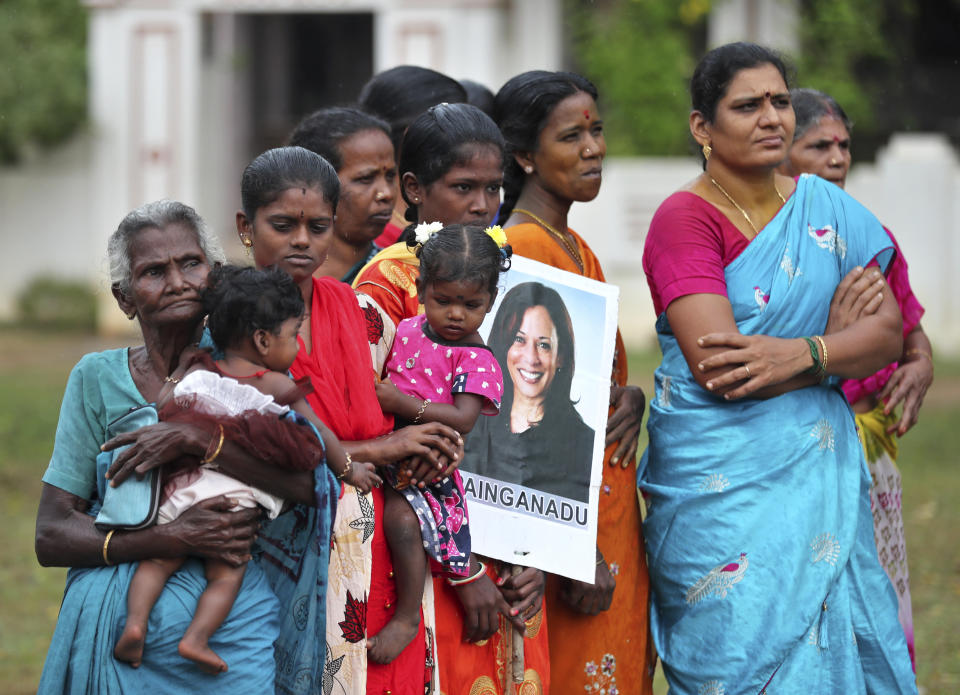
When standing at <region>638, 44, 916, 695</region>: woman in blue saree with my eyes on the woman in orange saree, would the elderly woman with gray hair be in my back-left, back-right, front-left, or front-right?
front-left

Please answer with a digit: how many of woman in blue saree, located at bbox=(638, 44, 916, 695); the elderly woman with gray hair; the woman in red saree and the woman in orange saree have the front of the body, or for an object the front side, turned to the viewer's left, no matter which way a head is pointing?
0

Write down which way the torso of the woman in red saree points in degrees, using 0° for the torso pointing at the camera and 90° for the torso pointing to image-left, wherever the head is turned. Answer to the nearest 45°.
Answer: approximately 315°

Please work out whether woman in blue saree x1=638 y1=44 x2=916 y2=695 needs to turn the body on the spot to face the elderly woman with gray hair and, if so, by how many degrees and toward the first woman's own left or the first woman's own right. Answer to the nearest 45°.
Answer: approximately 90° to the first woman's own right

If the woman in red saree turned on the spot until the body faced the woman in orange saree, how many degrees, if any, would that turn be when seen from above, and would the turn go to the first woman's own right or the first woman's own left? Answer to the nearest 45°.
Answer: approximately 90° to the first woman's own left

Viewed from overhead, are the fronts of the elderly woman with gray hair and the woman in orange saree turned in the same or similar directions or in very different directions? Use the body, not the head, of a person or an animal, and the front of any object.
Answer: same or similar directions

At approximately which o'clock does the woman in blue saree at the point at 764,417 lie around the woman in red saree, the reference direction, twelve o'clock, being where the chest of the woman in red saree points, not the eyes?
The woman in blue saree is roughly at 10 o'clock from the woman in red saree.

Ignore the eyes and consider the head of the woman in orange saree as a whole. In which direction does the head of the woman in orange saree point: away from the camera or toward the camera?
toward the camera

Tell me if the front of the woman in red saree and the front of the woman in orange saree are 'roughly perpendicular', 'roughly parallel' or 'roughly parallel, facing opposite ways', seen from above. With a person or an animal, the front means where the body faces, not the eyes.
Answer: roughly parallel

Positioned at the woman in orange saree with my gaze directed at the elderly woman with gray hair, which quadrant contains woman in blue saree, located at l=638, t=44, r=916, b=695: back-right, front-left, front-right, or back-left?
back-left

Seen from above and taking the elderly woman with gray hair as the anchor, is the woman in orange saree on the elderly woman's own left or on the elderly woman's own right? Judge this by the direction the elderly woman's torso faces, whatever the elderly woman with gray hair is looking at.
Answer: on the elderly woman's own left

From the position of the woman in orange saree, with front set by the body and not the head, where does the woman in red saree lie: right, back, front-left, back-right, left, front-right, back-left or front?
right

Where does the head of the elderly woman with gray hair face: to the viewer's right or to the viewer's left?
to the viewer's right

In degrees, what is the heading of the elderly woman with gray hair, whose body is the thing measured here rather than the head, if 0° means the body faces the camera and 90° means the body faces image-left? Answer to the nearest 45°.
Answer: approximately 315°

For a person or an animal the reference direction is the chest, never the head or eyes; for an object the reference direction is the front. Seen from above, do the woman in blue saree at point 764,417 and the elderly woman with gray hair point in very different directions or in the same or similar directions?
same or similar directions

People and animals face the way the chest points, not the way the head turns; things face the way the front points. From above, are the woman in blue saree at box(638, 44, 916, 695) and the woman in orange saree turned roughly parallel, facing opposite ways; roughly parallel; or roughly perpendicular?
roughly parallel
